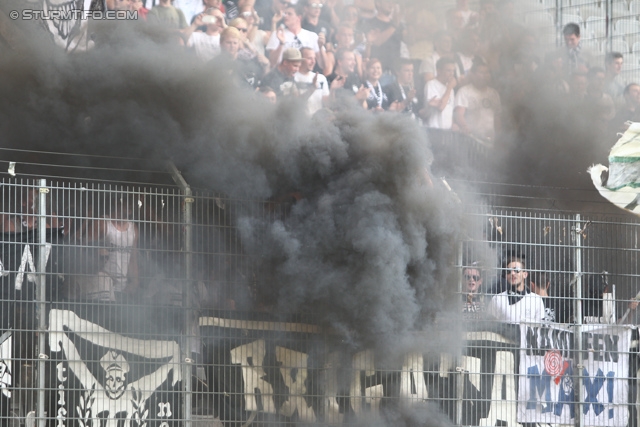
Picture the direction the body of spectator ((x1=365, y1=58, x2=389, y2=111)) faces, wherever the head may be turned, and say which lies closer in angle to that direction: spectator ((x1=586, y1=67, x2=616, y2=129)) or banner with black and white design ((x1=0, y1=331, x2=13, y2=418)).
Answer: the banner with black and white design

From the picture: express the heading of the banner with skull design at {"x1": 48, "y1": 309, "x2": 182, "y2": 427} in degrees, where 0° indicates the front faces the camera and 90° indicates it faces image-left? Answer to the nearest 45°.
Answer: approximately 0°

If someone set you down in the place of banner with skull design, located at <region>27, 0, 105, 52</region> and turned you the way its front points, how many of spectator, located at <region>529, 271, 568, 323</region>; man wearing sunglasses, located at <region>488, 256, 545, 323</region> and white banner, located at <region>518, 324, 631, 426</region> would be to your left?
3

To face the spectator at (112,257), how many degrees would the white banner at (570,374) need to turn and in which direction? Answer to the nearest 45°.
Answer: approximately 45° to its right

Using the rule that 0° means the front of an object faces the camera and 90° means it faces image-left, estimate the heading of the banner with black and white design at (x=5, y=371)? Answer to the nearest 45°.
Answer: approximately 0°
